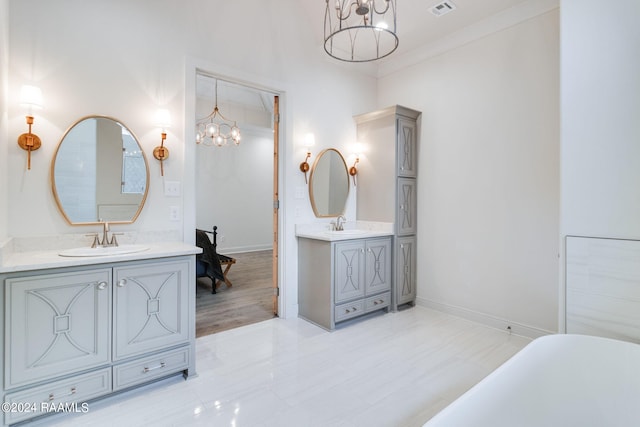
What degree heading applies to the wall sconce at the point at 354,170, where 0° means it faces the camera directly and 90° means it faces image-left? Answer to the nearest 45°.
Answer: approximately 315°

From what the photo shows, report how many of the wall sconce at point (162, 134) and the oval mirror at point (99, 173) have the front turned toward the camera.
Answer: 2

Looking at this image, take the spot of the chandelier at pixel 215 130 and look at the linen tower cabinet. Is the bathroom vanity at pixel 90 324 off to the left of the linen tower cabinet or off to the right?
right

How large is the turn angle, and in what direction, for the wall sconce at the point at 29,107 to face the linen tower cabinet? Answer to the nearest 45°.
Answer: approximately 90° to its left

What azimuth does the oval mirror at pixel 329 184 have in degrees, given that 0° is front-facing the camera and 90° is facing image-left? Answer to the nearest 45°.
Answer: approximately 315°

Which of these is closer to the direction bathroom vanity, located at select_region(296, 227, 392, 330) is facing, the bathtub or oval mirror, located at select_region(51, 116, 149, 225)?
the bathtub

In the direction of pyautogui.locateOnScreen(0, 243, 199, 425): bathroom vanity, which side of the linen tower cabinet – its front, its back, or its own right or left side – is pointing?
right
